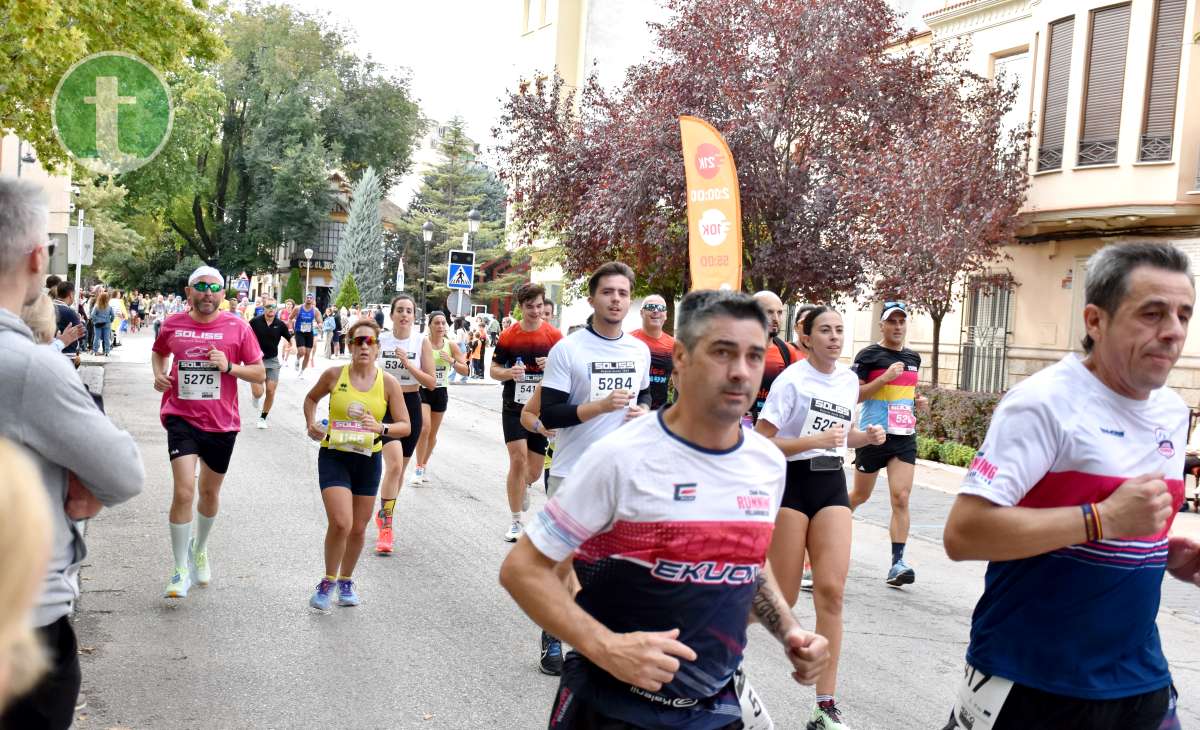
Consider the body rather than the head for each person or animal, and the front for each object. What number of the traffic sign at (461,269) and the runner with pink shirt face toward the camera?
2

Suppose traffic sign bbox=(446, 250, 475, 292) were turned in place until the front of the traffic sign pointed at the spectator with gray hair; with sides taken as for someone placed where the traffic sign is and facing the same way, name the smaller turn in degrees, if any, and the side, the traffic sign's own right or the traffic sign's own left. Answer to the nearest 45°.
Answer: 0° — it already faces them

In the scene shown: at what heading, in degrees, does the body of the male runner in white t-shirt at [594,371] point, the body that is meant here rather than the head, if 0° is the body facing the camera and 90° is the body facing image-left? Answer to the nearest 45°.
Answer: approximately 315°

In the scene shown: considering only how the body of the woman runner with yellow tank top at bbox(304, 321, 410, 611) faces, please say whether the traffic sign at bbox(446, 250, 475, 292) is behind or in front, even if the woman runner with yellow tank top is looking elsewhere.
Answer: behind

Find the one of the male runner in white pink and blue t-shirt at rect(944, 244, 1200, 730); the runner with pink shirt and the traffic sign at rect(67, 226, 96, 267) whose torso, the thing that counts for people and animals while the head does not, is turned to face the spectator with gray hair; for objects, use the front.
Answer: the runner with pink shirt

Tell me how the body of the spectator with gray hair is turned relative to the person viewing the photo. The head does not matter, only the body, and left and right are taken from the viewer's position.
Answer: facing away from the viewer and to the right of the viewer

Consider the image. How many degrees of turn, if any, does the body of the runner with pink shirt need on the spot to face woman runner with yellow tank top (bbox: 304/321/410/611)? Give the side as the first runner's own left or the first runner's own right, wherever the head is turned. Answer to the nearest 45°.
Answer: approximately 45° to the first runner's own left
